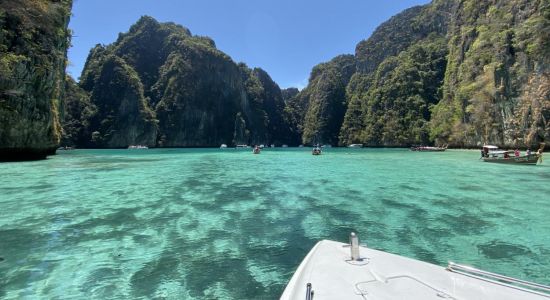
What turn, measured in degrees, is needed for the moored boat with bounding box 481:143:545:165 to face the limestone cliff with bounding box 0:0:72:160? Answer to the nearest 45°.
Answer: approximately 135° to its right

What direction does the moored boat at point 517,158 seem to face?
to the viewer's right
